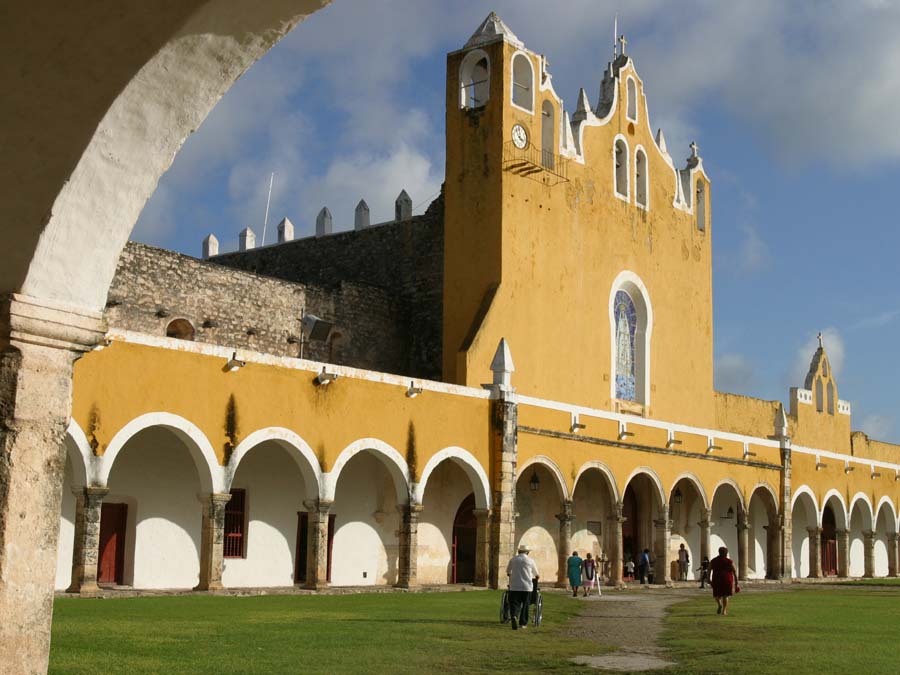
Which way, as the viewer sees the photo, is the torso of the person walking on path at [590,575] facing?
away from the camera

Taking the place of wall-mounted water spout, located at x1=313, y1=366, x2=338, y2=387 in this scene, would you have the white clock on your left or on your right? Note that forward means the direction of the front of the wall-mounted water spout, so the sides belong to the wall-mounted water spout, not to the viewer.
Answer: on your left

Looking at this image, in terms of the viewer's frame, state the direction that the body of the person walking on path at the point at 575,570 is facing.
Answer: away from the camera

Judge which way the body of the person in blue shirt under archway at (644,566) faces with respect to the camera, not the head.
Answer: away from the camera

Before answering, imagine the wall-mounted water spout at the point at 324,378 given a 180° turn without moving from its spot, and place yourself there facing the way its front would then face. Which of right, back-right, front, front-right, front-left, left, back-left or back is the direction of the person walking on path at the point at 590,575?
right

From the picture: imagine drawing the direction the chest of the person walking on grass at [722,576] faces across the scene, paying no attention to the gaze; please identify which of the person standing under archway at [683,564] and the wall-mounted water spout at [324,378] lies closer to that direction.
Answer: the person standing under archway

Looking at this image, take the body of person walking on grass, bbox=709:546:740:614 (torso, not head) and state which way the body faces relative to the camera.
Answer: away from the camera

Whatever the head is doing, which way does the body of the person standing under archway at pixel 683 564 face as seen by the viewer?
toward the camera

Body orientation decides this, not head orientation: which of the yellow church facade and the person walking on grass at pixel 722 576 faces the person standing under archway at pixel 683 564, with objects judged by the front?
the person walking on grass at pixel 722 576

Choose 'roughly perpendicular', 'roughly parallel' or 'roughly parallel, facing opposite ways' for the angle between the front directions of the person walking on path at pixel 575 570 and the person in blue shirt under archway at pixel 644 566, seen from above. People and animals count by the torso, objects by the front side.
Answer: roughly parallel
